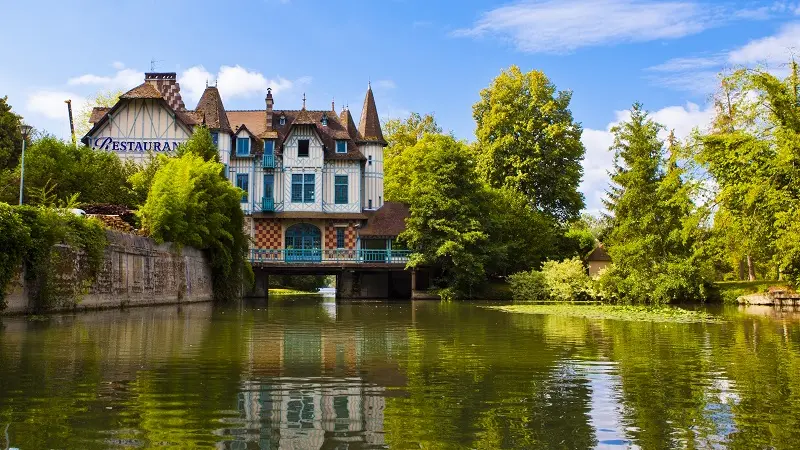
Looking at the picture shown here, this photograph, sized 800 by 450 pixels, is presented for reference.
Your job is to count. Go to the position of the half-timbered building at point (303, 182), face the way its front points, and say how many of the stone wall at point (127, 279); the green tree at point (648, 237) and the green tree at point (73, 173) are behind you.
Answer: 0

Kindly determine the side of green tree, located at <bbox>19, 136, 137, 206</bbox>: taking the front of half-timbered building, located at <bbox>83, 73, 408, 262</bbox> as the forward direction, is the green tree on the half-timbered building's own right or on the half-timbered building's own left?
on the half-timbered building's own right

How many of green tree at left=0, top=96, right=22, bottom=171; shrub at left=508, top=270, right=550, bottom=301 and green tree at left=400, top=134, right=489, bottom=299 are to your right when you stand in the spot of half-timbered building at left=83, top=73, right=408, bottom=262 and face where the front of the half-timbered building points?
1

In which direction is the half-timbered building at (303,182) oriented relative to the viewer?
toward the camera

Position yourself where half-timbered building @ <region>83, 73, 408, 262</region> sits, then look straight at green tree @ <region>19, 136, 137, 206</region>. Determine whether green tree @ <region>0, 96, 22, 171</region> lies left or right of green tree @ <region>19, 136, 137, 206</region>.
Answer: right

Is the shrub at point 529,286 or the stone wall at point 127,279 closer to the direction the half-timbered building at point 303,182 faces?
the stone wall

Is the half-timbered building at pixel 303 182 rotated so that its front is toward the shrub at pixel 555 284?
no

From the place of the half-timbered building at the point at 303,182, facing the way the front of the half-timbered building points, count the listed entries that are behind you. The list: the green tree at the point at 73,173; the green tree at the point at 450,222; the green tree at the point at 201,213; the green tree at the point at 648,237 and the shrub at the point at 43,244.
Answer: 0

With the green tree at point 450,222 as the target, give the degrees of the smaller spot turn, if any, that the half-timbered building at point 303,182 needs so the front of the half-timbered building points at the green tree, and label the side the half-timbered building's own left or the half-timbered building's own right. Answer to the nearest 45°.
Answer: approximately 45° to the half-timbered building's own left

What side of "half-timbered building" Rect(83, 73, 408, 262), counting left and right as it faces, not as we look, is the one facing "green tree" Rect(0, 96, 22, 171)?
right

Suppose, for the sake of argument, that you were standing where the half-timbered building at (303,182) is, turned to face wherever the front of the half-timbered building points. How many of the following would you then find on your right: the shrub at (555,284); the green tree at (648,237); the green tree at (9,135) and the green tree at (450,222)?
1

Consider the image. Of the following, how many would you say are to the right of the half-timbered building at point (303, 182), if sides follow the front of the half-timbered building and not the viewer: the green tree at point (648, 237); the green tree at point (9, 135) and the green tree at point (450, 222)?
1

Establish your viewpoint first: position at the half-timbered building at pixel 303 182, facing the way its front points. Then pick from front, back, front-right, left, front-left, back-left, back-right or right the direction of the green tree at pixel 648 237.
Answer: front-left

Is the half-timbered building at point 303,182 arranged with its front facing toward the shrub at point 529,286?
no

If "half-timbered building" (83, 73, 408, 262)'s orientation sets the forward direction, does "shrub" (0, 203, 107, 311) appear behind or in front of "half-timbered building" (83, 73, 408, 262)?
in front

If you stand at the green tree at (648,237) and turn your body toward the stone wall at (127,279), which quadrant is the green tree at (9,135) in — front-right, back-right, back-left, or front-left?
front-right
